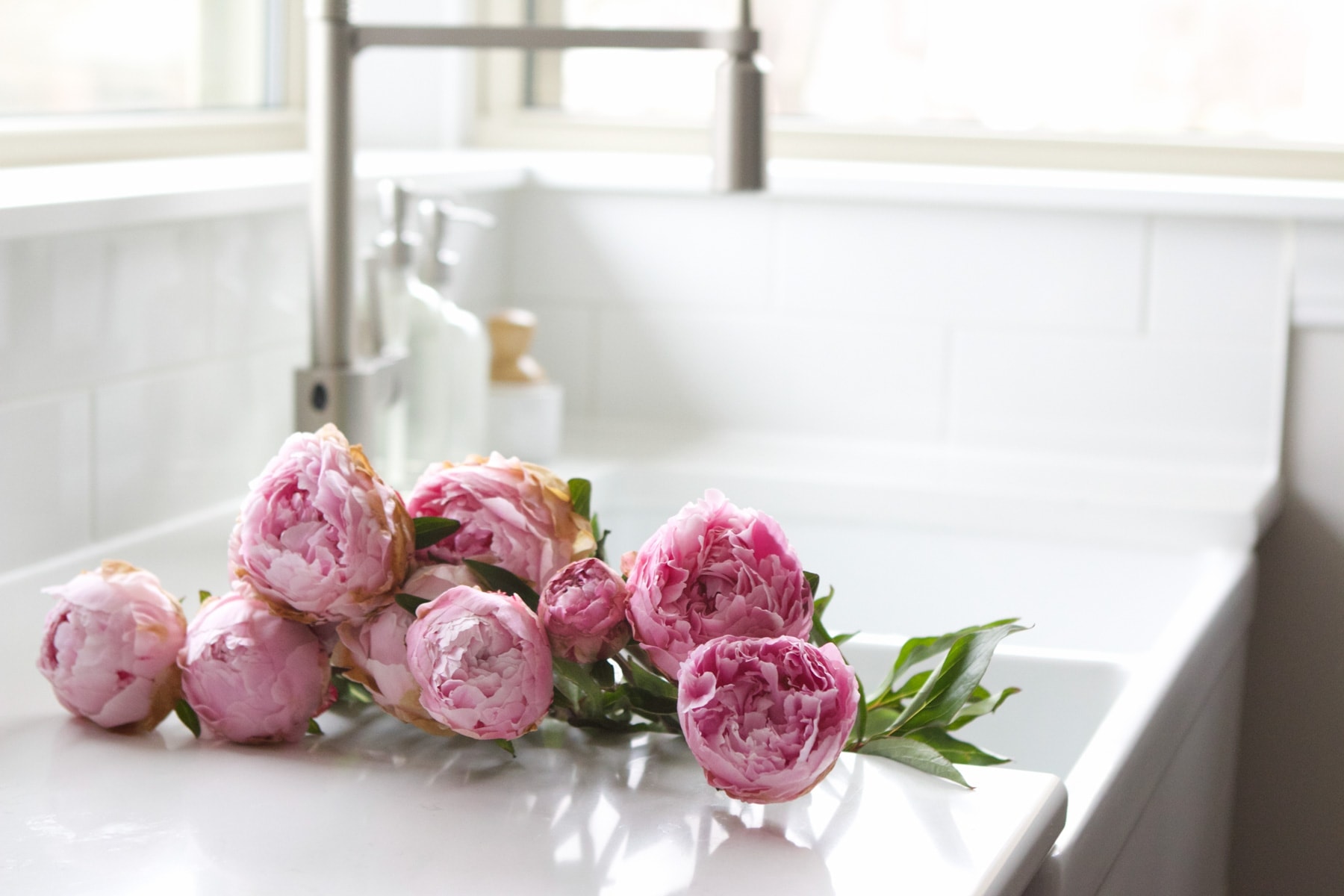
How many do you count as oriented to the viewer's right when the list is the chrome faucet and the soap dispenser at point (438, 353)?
2

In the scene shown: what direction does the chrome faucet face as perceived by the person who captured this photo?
facing to the right of the viewer

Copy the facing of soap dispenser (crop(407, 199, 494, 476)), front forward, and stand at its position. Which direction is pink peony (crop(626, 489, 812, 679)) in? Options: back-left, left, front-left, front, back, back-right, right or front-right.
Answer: right

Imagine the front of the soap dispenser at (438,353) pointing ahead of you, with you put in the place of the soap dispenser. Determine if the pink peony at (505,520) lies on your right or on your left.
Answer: on your right

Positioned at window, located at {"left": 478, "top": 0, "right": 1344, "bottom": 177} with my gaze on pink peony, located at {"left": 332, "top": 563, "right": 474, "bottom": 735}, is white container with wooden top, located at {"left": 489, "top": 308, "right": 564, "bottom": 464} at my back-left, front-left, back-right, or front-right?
front-right

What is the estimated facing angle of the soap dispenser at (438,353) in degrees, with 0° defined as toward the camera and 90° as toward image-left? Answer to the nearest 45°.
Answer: approximately 270°

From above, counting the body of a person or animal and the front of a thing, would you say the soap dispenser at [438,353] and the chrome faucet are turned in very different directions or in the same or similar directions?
same or similar directions

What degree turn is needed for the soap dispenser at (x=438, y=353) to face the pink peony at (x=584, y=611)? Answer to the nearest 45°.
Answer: approximately 90° to its right

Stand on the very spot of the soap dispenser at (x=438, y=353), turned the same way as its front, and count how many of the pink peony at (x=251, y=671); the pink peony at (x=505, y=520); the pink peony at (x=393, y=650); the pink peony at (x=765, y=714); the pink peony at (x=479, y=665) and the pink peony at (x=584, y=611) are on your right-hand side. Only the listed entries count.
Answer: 6
